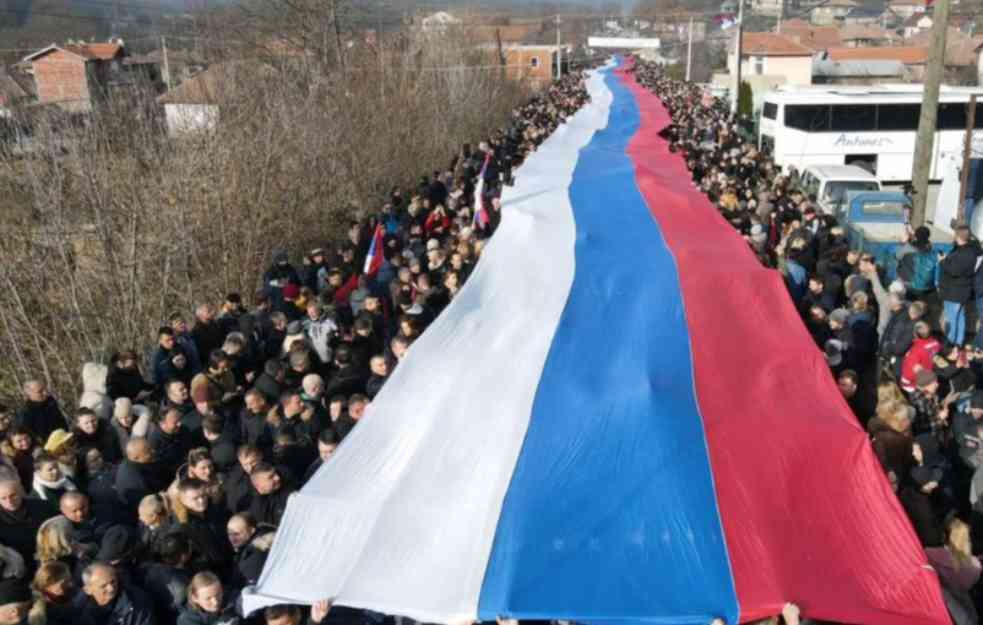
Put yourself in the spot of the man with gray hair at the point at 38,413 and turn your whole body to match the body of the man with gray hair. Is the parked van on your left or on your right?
on your left

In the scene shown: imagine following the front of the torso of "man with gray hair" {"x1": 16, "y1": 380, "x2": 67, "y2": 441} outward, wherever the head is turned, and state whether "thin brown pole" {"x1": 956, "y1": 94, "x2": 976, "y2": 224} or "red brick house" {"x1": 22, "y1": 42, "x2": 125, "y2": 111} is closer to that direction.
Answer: the thin brown pole

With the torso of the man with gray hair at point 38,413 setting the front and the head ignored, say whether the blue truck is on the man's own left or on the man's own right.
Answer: on the man's own left

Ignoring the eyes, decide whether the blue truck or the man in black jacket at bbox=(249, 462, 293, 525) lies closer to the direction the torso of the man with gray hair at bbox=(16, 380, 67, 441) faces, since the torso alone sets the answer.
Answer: the man in black jacket

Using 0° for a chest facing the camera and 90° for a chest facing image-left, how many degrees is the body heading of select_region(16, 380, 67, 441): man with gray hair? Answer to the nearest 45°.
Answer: approximately 315°

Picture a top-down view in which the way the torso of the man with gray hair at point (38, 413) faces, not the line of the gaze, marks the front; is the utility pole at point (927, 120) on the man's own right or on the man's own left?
on the man's own left
